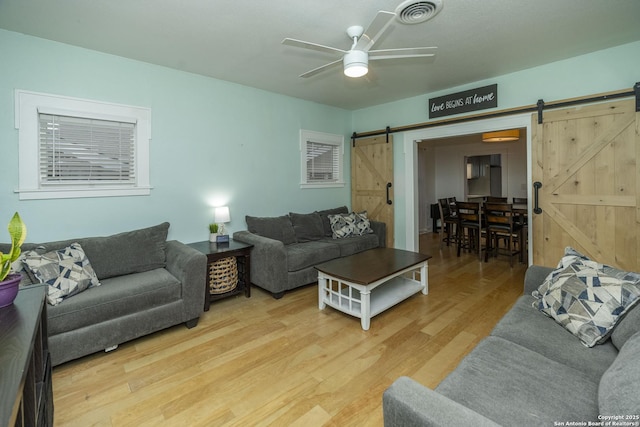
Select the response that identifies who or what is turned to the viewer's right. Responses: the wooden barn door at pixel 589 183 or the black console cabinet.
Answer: the black console cabinet

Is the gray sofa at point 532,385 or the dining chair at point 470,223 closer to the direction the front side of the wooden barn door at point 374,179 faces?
the gray sofa

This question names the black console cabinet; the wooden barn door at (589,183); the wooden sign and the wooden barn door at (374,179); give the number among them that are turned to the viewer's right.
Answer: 1

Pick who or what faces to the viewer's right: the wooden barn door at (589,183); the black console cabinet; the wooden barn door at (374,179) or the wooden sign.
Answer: the black console cabinet

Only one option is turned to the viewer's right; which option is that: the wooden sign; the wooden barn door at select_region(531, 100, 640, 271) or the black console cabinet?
the black console cabinet

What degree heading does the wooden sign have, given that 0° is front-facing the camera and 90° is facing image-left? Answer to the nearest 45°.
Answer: approximately 45°

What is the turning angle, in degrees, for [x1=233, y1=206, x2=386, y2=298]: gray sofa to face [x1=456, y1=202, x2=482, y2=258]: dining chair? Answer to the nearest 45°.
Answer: approximately 90° to its left

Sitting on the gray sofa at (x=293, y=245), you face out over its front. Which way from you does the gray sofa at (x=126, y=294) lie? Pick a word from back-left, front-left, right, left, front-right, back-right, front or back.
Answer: right

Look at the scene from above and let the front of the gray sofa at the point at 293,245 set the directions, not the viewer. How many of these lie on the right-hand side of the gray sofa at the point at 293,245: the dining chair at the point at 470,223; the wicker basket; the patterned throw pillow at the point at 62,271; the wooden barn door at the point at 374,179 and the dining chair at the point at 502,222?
2

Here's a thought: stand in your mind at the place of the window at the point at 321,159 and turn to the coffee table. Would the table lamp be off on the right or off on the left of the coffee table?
right
